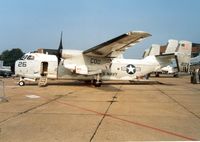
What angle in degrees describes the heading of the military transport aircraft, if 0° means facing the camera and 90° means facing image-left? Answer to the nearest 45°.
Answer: approximately 90°
